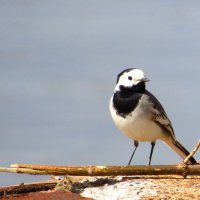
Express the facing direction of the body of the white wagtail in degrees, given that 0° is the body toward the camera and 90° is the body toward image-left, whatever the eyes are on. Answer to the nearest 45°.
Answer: approximately 45°

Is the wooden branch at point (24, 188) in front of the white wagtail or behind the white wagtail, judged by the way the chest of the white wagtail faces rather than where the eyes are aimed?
in front
